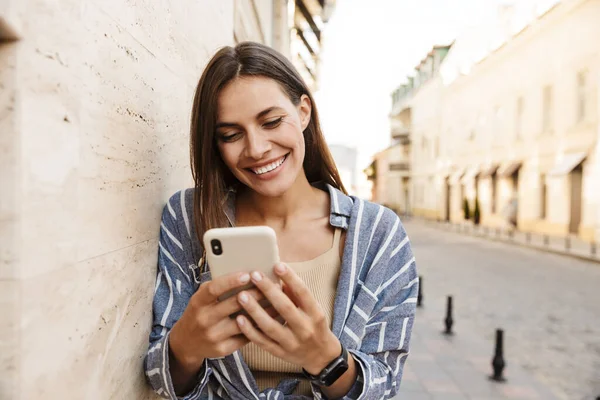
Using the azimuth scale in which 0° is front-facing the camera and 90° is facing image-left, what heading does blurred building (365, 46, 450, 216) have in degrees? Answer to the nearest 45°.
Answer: approximately 45°

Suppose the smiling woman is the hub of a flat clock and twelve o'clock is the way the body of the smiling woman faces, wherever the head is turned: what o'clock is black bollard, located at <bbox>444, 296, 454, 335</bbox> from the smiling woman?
The black bollard is roughly at 7 o'clock from the smiling woman.

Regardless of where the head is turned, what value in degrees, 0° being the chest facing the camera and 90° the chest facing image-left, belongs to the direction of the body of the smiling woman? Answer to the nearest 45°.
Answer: approximately 0°

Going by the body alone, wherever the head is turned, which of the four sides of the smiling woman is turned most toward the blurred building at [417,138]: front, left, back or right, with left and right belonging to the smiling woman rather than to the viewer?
back

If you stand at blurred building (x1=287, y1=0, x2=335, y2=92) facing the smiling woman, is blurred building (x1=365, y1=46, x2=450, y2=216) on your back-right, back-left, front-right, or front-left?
back-left

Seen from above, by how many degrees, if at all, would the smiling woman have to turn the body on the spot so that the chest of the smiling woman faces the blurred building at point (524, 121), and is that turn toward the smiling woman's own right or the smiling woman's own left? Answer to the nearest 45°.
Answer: approximately 135° to the smiling woman's own left
